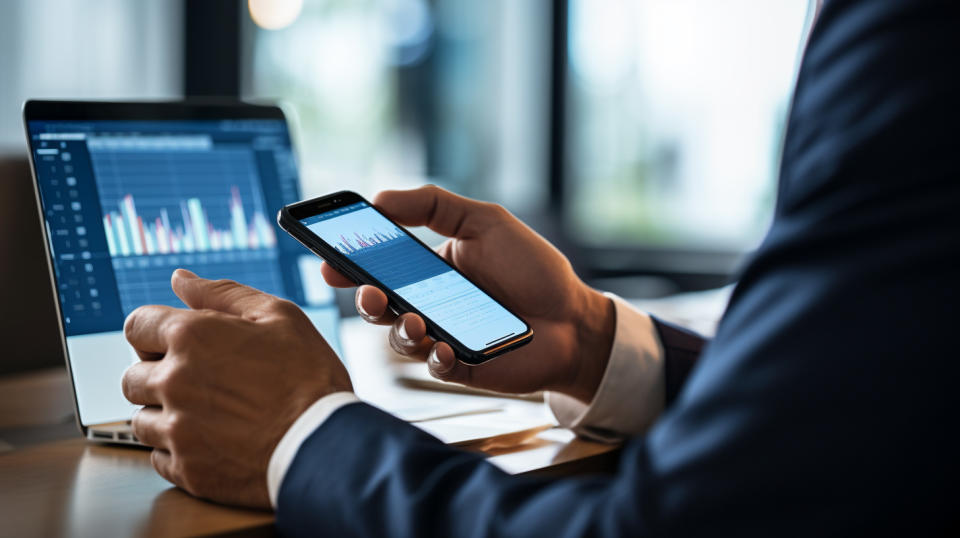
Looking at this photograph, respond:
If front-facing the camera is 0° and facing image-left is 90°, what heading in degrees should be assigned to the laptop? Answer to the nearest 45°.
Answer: approximately 315°
